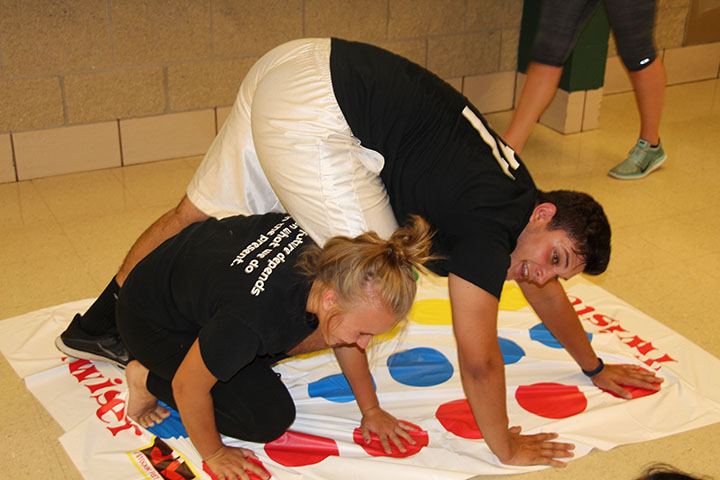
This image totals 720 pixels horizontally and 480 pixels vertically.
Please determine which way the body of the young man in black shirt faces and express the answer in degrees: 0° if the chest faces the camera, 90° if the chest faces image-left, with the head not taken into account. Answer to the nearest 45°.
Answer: approximately 270°

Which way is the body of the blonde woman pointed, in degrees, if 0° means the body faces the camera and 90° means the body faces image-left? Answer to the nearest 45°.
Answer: approximately 315°
